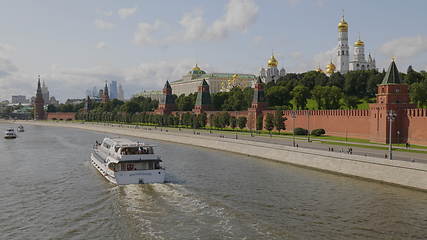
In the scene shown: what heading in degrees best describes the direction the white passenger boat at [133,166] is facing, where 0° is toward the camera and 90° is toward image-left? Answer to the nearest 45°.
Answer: approximately 135°

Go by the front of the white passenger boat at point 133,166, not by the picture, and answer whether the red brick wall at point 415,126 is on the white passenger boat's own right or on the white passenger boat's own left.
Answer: on the white passenger boat's own right

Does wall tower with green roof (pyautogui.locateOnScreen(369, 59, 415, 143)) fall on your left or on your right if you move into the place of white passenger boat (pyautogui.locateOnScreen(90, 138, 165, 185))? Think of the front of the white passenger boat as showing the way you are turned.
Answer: on your right
